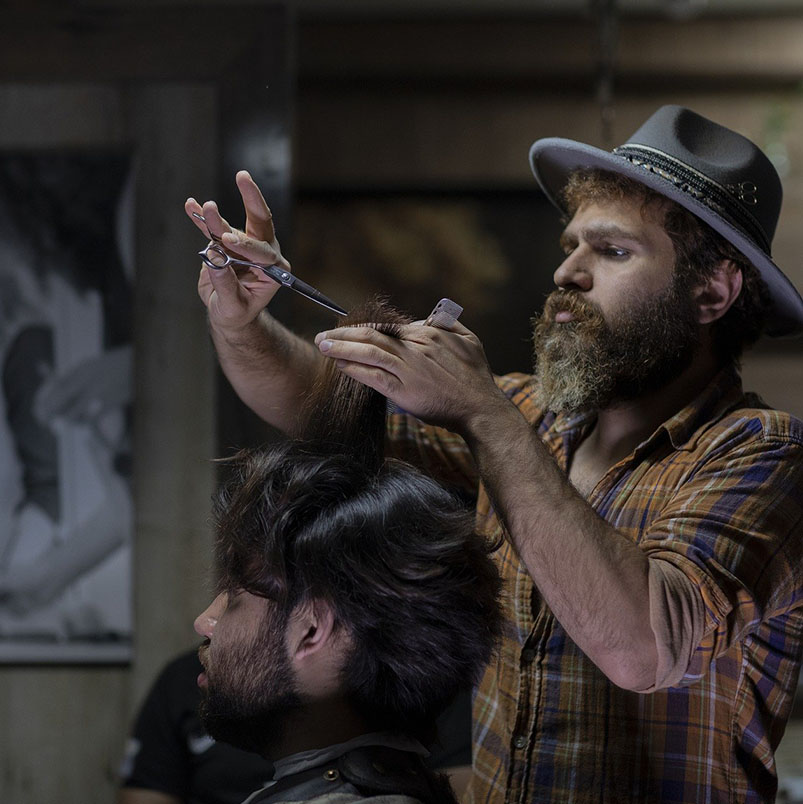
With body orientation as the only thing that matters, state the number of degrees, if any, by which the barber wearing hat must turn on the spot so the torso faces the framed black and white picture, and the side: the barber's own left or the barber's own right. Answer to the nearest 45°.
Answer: approximately 90° to the barber's own right

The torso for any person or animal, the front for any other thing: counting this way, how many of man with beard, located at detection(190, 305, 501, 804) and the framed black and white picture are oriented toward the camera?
1

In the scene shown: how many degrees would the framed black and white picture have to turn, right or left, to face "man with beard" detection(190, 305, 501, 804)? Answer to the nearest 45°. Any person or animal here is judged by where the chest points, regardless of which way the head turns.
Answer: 0° — it already faces them

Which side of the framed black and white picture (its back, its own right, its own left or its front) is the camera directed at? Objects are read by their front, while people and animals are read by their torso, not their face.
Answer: front

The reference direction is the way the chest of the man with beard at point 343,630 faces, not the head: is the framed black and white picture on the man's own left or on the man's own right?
on the man's own right

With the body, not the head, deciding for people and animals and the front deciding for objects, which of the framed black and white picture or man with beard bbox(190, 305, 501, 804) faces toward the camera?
the framed black and white picture

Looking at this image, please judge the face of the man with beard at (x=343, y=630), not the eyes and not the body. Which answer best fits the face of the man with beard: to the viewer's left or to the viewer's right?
to the viewer's left

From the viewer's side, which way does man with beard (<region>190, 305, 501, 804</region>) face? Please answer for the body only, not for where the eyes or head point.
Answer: to the viewer's left

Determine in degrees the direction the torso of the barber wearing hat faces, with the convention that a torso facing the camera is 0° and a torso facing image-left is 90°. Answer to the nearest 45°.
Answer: approximately 45°

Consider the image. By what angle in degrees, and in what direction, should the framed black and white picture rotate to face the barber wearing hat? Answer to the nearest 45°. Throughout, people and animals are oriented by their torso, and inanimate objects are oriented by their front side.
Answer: approximately 45° to its left

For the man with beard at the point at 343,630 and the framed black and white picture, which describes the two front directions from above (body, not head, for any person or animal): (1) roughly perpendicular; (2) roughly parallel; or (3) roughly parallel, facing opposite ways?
roughly perpendicular
